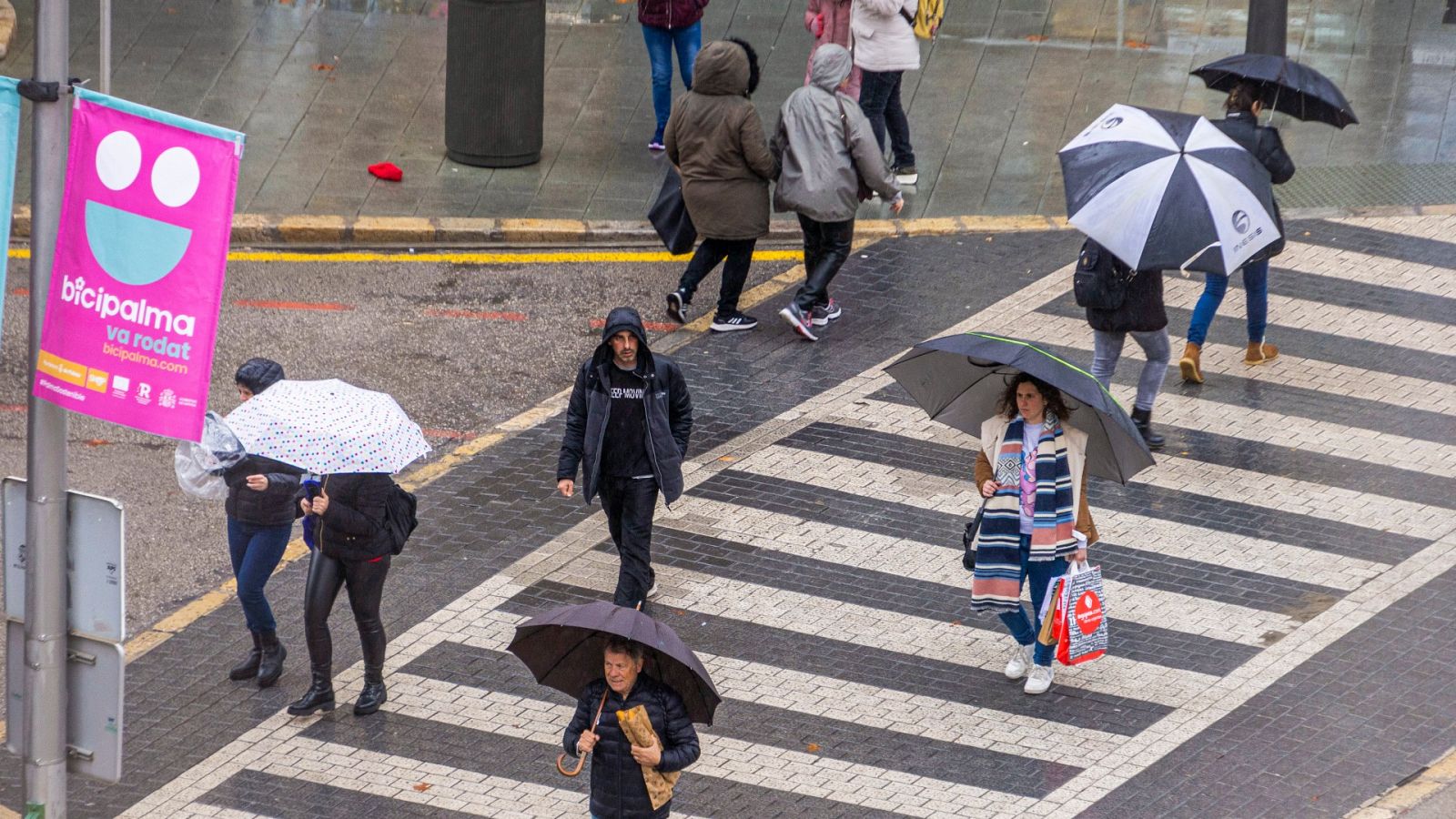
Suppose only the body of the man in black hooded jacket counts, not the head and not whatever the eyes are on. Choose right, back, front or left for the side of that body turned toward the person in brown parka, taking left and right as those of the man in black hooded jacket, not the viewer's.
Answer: back

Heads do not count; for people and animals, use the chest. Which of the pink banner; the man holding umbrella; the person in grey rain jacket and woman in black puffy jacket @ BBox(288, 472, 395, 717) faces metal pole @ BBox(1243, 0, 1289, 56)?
the person in grey rain jacket

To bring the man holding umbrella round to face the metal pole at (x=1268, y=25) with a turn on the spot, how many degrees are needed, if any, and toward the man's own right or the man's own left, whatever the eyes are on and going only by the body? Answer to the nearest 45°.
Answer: approximately 180°

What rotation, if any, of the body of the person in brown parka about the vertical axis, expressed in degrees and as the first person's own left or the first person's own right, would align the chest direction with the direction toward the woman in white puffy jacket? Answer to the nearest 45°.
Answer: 0° — they already face them

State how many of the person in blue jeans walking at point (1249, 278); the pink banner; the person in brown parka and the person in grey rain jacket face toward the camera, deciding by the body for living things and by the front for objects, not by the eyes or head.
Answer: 1

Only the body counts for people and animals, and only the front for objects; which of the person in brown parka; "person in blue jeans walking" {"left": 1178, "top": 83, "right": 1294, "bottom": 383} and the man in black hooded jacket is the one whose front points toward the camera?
the man in black hooded jacket

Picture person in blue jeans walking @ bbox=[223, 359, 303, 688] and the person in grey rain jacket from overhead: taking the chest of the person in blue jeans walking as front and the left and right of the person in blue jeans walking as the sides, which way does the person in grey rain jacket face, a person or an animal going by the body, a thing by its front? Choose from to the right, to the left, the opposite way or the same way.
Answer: the opposite way

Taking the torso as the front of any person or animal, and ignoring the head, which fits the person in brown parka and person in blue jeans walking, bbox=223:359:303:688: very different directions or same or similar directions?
very different directions

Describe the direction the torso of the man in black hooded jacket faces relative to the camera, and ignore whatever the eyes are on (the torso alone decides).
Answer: toward the camera

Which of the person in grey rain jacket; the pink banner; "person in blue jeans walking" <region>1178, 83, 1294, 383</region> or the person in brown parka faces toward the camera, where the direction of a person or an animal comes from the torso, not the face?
the pink banner

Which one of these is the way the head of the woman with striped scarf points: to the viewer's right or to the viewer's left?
to the viewer's left
